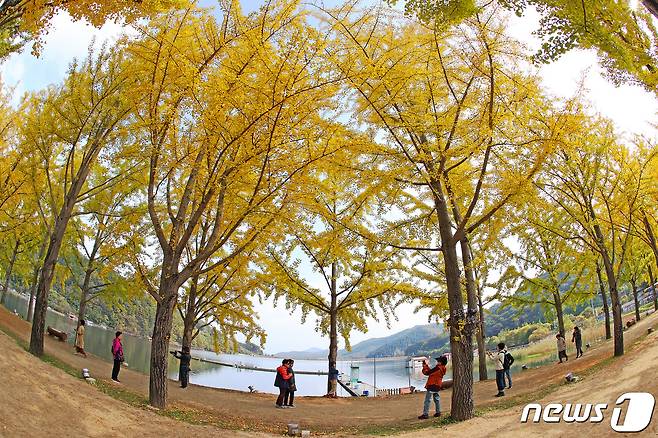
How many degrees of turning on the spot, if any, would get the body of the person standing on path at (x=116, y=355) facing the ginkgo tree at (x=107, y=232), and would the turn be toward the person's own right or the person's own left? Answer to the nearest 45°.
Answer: approximately 90° to the person's own left

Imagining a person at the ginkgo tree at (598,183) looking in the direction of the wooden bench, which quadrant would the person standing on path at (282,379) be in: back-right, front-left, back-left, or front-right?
front-left

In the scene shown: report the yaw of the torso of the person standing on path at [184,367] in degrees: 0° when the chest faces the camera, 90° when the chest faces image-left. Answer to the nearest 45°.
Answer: approximately 90°

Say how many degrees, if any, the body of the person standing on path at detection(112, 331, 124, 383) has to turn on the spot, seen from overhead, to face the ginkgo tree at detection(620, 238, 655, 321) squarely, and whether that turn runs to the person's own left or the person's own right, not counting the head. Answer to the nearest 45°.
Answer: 0° — they already face it

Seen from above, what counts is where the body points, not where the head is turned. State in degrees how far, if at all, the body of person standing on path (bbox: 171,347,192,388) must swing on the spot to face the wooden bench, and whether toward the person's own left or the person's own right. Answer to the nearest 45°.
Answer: approximately 45° to the person's own right

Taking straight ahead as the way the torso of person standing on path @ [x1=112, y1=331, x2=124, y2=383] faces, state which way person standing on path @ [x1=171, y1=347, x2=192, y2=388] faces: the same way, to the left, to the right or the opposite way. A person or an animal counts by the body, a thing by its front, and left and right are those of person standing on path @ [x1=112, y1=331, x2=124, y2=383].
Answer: the opposite way
